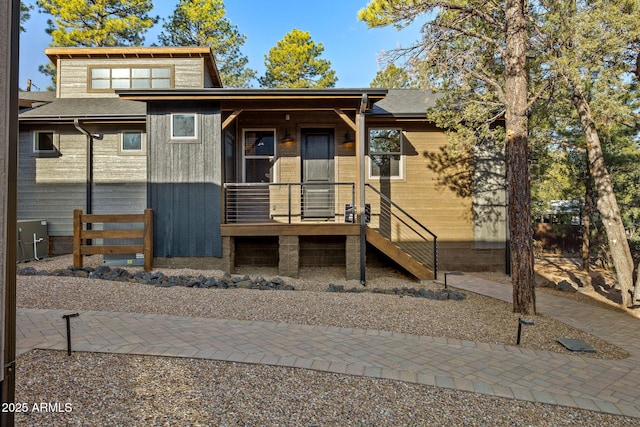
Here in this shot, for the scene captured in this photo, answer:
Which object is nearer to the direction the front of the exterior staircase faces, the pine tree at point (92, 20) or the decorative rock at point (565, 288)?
the decorative rock

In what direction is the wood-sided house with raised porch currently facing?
toward the camera

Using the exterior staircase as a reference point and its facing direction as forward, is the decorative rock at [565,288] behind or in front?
in front

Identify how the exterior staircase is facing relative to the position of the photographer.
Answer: facing to the right of the viewer

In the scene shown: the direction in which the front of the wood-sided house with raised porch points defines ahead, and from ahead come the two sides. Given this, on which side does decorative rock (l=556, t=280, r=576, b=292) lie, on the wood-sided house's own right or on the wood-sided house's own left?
on the wood-sided house's own left

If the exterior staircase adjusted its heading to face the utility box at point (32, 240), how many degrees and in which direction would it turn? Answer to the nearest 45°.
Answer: approximately 180°

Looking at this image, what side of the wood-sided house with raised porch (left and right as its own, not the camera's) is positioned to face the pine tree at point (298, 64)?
back

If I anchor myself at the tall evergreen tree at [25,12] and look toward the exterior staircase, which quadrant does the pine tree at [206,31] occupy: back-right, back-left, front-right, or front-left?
front-left

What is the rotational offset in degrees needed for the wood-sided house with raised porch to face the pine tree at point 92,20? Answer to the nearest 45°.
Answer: approximately 135° to its right

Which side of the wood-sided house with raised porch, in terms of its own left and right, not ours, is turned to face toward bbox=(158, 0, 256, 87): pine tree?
back

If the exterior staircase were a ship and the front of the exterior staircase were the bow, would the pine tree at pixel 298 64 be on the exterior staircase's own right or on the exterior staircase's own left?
on the exterior staircase's own left

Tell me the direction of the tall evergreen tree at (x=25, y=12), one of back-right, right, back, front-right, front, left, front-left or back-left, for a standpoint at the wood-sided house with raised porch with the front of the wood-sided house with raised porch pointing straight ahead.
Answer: back-right
